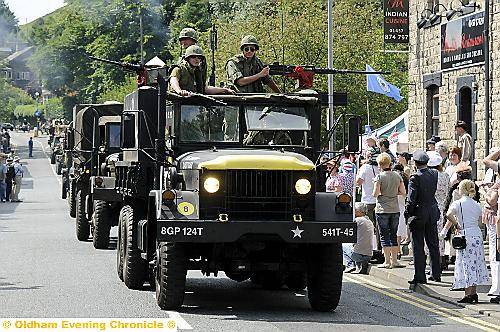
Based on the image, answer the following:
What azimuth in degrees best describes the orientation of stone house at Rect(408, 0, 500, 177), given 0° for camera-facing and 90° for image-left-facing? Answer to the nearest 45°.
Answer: approximately 45°

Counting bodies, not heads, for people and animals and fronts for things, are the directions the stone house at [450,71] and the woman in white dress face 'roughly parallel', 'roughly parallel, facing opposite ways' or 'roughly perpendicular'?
roughly perpendicular

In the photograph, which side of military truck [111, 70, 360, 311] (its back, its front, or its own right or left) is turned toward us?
front

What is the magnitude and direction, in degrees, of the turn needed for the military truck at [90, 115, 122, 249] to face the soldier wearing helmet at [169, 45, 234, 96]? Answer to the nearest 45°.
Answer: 0° — it already faces them

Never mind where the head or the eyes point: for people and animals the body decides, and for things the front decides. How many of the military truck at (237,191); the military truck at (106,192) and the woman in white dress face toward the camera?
2

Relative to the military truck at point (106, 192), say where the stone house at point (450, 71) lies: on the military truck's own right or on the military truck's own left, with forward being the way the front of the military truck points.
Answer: on the military truck's own left

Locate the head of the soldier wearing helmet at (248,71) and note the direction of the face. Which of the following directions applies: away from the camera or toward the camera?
toward the camera

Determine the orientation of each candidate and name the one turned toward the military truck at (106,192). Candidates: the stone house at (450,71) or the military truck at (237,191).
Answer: the stone house

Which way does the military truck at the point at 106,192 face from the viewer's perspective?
toward the camera

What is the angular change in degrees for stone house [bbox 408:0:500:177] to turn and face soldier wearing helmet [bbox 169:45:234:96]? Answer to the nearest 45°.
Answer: approximately 45° to its left
